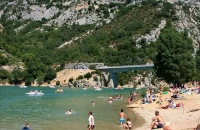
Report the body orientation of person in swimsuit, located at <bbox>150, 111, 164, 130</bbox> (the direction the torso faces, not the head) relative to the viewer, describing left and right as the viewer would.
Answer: facing to the left of the viewer
